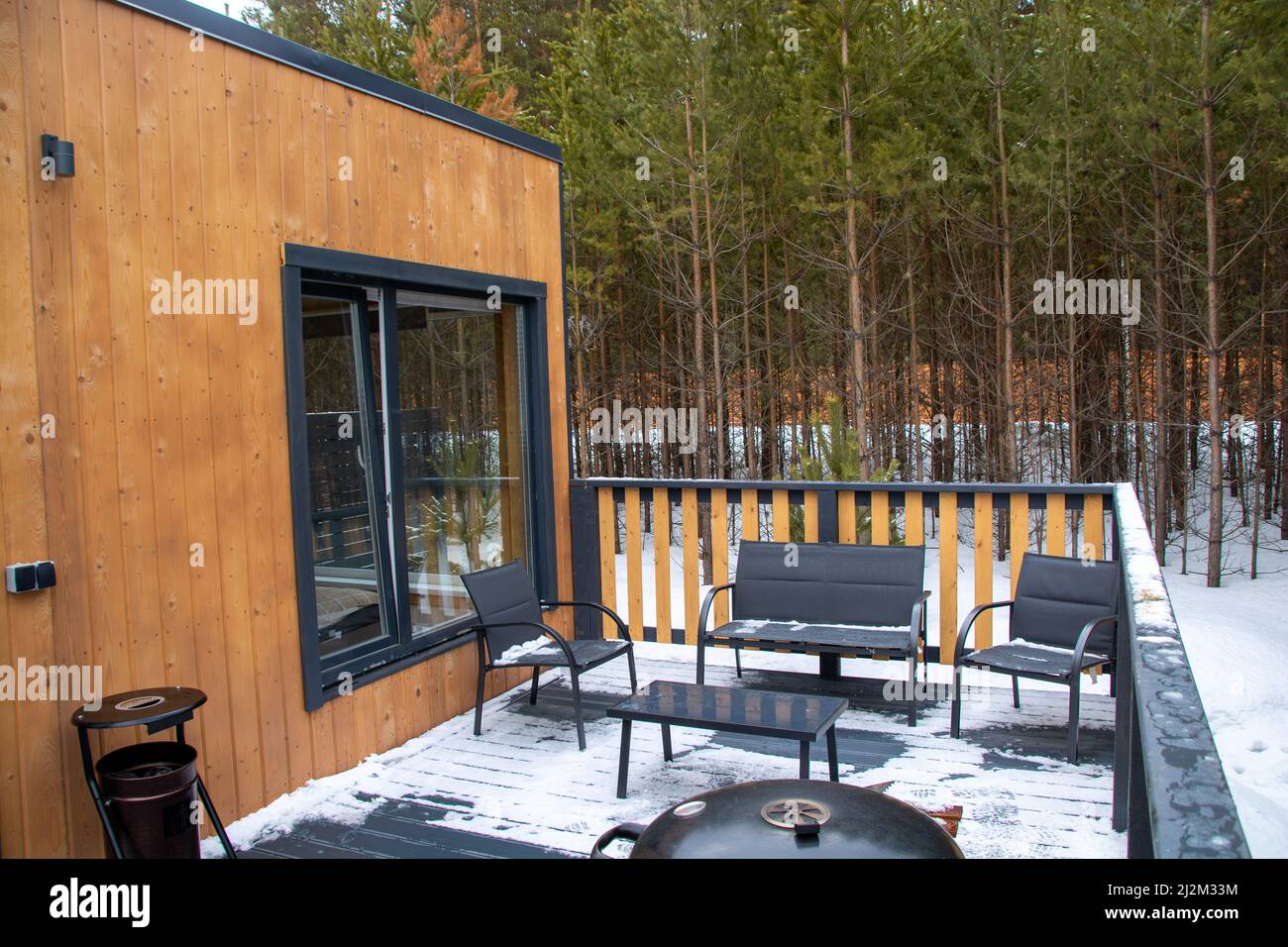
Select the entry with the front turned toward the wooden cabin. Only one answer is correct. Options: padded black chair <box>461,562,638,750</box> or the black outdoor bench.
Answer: the black outdoor bench

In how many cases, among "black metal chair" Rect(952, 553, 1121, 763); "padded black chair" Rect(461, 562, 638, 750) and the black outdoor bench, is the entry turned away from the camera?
0

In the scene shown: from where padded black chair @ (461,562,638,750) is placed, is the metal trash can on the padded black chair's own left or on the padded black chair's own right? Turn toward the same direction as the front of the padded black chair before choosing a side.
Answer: on the padded black chair's own right

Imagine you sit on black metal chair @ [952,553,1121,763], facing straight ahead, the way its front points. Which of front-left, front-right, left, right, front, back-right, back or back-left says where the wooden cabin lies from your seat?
front

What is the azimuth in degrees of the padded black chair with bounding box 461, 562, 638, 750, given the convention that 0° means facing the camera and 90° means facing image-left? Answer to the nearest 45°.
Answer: approximately 315°

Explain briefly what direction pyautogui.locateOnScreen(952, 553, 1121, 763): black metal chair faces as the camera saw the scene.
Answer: facing the viewer and to the left of the viewer

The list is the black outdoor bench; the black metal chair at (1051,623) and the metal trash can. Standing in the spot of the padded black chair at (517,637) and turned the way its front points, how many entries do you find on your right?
1

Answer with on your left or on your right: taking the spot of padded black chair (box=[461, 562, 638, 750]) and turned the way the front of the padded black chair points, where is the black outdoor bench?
on your left

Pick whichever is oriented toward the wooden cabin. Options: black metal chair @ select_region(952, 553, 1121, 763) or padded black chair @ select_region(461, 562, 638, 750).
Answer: the black metal chair

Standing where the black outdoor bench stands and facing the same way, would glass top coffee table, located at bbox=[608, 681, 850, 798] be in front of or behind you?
in front

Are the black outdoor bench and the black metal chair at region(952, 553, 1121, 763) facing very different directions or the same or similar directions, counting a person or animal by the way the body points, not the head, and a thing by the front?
same or similar directions

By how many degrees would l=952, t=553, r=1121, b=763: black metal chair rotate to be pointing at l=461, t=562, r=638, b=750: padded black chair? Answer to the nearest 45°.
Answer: approximately 45° to its right

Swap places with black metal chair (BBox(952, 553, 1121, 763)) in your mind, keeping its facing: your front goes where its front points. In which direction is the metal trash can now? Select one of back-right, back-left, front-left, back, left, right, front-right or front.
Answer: front

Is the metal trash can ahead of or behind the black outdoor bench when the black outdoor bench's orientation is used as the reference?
ahead

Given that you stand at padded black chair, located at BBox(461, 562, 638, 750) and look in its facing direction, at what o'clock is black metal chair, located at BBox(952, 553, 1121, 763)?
The black metal chair is roughly at 11 o'clock from the padded black chair.

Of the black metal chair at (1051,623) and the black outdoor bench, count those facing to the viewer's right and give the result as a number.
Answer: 0
